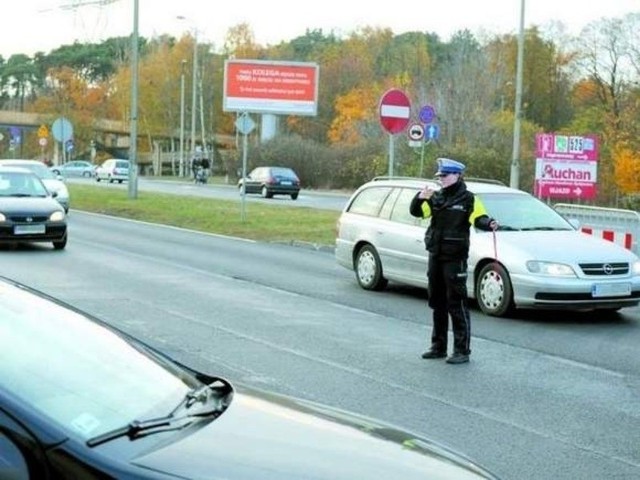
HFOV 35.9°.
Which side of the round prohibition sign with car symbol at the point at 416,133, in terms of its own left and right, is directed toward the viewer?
front

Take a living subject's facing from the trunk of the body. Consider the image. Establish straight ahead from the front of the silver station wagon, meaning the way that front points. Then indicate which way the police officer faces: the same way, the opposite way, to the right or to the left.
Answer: to the right

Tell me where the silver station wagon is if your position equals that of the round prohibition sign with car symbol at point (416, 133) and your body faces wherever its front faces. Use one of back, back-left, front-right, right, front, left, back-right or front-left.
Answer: front

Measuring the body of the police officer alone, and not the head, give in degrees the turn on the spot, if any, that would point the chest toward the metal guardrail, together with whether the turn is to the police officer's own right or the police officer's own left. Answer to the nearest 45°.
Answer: approximately 135° to the police officer's own right

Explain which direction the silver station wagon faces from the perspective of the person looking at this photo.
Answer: facing the viewer and to the right of the viewer

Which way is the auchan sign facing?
toward the camera

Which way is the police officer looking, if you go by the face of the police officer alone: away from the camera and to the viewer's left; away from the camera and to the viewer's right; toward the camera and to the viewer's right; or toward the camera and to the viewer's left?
toward the camera and to the viewer's left

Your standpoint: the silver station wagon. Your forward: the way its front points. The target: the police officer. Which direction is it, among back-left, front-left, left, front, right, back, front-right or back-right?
front-right

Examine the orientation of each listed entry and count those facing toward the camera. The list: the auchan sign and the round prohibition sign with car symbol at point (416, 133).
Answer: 2

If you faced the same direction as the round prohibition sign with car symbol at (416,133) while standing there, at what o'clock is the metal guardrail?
The metal guardrail is roughly at 11 o'clock from the round prohibition sign with car symbol.

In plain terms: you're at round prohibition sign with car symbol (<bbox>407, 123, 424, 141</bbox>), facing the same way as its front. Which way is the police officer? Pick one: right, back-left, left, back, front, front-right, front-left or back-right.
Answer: front

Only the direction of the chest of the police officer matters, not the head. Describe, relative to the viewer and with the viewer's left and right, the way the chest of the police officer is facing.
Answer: facing the viewer and to the left of the viewer
